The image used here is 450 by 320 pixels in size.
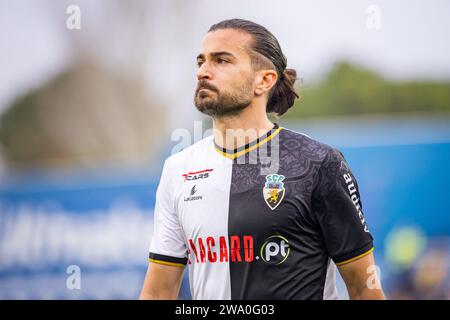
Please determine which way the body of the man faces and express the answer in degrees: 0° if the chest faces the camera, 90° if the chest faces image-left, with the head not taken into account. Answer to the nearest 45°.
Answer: approximately 45°
